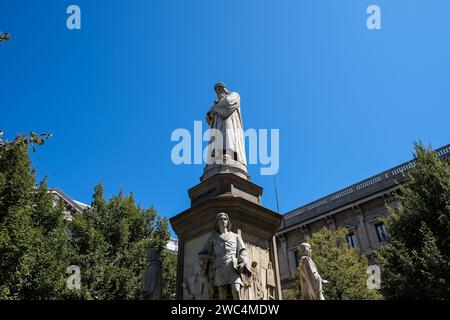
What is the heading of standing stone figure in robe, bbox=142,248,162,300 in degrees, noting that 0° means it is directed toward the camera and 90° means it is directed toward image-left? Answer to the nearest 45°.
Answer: approximately 90°

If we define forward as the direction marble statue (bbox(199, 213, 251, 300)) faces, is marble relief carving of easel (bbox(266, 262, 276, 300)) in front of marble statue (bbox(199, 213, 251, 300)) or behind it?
behind

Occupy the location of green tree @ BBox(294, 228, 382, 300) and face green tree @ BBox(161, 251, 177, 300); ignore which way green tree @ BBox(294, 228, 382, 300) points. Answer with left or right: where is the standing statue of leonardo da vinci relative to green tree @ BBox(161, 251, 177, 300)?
left

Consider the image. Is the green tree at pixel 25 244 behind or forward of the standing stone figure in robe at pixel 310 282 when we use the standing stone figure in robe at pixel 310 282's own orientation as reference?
behind

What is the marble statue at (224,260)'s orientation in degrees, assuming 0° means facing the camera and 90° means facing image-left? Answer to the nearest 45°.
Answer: approximately 0°

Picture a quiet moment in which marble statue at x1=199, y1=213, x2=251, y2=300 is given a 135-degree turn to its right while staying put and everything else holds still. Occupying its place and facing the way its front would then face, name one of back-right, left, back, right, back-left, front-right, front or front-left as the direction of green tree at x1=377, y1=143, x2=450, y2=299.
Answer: right

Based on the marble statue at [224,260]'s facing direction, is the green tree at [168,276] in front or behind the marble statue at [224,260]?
behind

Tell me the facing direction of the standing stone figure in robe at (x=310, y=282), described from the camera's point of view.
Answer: facing to the right of the viewer

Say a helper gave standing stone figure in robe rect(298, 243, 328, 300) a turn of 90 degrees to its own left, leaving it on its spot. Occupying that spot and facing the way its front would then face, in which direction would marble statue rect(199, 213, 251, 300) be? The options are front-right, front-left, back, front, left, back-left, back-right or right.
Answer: back-left
